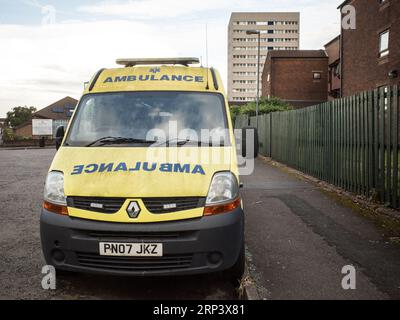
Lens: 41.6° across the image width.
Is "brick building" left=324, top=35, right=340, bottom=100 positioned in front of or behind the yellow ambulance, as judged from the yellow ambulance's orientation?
behind

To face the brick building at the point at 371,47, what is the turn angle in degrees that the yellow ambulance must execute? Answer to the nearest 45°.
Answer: approximately 135° to its left

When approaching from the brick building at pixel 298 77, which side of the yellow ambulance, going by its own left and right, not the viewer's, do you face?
back

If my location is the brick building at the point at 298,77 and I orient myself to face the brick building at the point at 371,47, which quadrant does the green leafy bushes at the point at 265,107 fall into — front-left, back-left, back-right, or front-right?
front-right

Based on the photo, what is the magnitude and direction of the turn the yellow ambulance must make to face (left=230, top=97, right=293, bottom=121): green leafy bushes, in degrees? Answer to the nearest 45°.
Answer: approximately 180°

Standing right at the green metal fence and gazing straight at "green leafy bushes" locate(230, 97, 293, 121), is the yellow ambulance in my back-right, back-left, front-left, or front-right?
back-left

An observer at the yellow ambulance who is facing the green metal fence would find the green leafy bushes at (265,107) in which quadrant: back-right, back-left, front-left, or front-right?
front-left

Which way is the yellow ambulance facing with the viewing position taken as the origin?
facing the viewer

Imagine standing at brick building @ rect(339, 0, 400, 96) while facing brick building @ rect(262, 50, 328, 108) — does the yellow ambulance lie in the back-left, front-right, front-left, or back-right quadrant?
back-left
